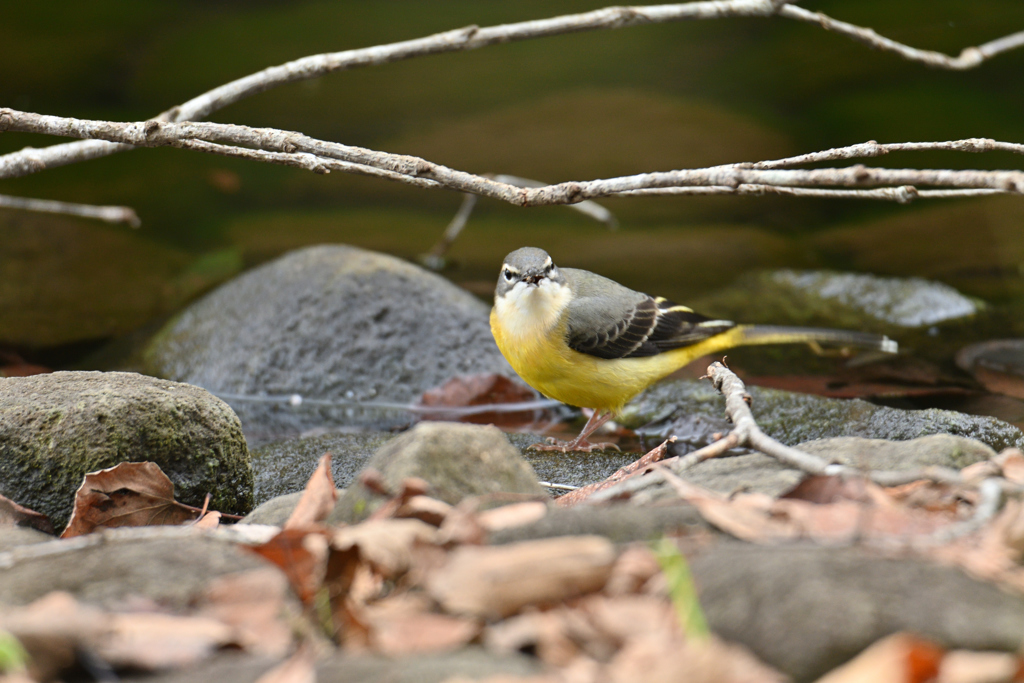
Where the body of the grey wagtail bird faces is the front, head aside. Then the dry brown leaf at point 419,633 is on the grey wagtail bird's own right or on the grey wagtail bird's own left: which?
on the grey wagtail bird's own left

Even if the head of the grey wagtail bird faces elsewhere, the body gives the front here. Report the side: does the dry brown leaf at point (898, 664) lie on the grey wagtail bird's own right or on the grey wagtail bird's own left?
on the grey wagtail bird's own left

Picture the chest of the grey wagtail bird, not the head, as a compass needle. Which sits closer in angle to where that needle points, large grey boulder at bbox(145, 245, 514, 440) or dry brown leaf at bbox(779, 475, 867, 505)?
the large grey boulder

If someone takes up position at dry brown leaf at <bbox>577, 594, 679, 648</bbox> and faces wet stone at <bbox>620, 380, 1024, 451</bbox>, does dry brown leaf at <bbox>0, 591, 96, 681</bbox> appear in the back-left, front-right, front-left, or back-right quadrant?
back-left

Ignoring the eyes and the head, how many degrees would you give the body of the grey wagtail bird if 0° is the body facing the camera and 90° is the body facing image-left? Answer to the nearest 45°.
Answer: approximately 90°
